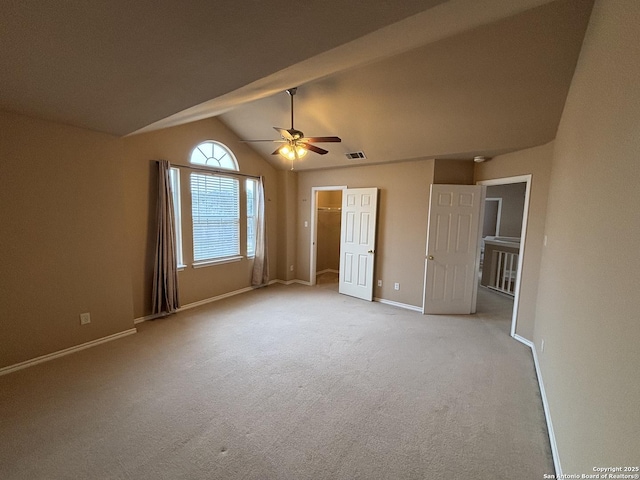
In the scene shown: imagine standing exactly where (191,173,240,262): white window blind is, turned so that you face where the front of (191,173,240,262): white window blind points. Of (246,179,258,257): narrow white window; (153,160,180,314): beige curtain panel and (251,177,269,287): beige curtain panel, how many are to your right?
1

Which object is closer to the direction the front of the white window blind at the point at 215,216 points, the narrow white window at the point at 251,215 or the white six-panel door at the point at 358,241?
the white six-panel door

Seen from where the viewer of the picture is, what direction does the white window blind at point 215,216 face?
facing the viewer and to the right of the viewer

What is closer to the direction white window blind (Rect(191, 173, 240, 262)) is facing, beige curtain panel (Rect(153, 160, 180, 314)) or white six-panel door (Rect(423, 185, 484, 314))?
the white six-panel door

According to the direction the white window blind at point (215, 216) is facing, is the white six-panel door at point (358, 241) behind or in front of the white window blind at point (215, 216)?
in front

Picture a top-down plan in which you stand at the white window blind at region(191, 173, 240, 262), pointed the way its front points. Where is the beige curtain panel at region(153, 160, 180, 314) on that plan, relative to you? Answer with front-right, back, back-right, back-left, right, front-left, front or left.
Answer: right
